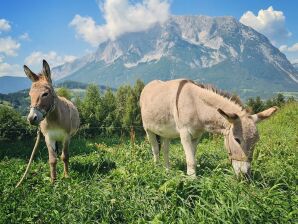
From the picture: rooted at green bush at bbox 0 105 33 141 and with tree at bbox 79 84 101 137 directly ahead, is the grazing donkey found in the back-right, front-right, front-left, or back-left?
front-right

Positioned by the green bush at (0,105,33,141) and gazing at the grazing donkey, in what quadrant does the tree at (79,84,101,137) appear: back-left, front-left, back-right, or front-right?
front-left

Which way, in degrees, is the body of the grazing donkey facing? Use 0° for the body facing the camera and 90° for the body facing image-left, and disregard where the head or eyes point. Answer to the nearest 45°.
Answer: approximately 315°

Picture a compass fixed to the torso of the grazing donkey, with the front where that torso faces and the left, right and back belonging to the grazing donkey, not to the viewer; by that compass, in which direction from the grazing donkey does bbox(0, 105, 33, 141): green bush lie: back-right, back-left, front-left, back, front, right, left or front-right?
back

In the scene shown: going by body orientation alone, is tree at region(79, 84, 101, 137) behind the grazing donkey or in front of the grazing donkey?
behind
